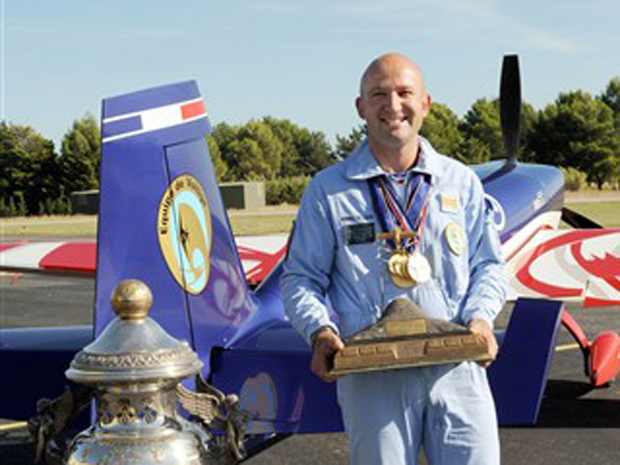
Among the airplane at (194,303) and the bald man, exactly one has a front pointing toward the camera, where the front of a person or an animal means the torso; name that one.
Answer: the bald man

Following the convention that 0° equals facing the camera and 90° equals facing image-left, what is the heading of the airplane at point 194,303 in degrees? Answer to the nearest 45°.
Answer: approximately 225°

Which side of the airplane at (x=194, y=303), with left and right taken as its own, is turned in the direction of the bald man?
right

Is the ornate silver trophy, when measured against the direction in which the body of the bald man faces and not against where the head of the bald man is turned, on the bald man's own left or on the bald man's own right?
on the bald man's own right

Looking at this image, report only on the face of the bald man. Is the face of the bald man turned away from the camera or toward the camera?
toward the camera

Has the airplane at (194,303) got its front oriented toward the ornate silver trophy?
no

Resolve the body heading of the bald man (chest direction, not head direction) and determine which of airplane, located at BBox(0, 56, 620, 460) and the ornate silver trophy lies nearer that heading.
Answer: the ornate silver trophy

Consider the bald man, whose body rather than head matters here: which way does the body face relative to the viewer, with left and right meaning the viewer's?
facing the viewer
